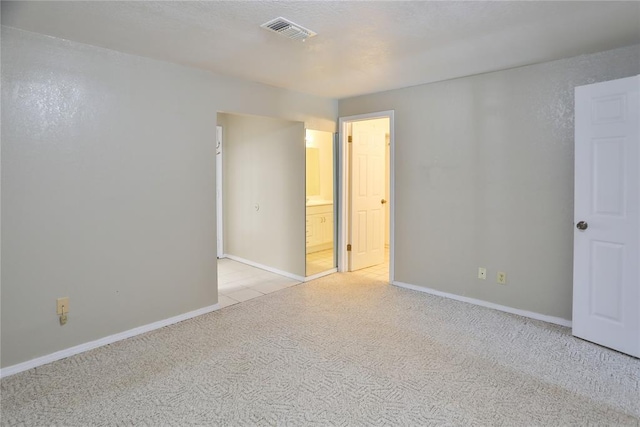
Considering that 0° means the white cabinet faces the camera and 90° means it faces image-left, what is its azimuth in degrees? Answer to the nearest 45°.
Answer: approximately 315°

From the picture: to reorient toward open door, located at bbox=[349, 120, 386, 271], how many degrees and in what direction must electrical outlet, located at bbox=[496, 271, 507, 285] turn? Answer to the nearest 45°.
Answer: approximately 135° to its right

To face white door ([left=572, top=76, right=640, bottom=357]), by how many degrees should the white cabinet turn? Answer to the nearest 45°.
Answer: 0° — it already faces it

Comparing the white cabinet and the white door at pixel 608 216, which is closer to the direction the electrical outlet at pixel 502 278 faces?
the white door

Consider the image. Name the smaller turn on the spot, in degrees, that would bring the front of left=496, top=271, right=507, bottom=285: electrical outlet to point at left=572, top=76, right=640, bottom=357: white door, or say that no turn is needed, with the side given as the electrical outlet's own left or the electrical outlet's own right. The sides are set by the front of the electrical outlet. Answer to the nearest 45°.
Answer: approximately 45° to the electrical outlet's own left
